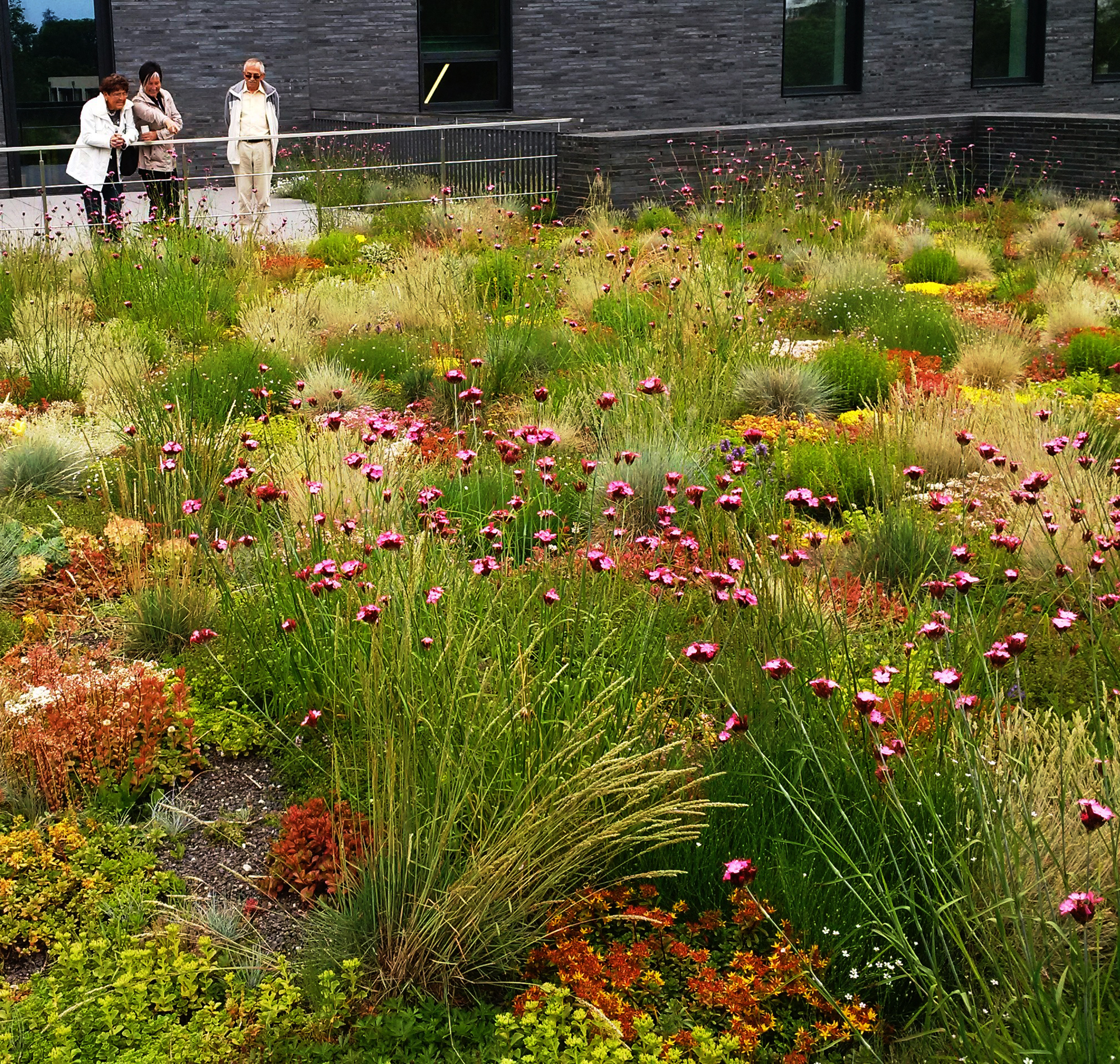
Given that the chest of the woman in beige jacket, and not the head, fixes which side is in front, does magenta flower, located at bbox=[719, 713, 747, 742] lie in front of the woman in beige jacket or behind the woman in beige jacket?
in front

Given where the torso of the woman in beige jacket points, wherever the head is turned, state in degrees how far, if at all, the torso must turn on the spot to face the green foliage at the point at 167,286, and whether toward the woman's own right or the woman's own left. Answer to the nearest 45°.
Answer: approximately 45° to the woman's own right

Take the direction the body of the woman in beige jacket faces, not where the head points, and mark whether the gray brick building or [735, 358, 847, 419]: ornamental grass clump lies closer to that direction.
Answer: the ornamental grass clump

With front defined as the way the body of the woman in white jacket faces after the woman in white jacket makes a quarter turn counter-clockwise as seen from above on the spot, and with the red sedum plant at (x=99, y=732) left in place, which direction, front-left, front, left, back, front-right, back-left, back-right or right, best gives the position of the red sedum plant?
back-right

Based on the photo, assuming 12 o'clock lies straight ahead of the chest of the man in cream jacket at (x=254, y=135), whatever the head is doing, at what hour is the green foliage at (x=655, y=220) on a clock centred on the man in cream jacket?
The green foliage is roughly at 10 o'clock from the man in cream jacket.

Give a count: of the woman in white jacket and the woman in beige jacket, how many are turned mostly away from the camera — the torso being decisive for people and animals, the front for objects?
0

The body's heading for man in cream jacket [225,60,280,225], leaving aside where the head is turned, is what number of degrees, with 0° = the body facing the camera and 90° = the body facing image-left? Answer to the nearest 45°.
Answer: approximately 0°

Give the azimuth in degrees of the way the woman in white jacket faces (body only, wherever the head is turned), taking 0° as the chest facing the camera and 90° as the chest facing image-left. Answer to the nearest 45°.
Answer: approximately 315°

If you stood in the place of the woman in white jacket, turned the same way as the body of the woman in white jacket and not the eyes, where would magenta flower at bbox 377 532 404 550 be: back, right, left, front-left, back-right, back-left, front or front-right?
front-right

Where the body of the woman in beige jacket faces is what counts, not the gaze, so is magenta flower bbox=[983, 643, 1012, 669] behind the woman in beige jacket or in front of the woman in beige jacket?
in front

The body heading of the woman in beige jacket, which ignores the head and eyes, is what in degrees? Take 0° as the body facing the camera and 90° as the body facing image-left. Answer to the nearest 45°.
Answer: approximately 315°
